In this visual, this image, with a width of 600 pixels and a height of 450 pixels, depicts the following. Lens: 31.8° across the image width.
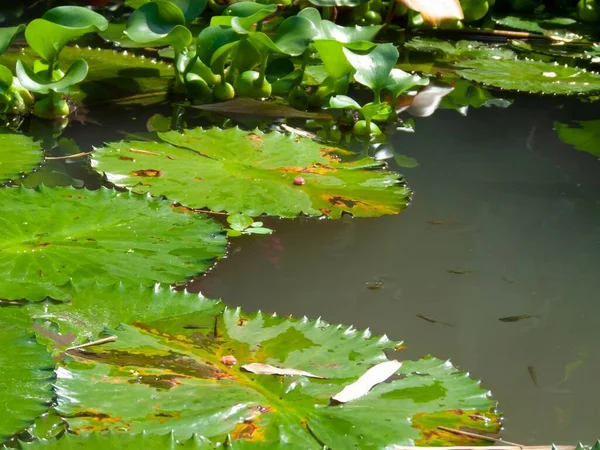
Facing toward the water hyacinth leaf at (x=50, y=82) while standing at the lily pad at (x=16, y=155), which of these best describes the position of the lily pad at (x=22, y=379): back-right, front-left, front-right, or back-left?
back-right
